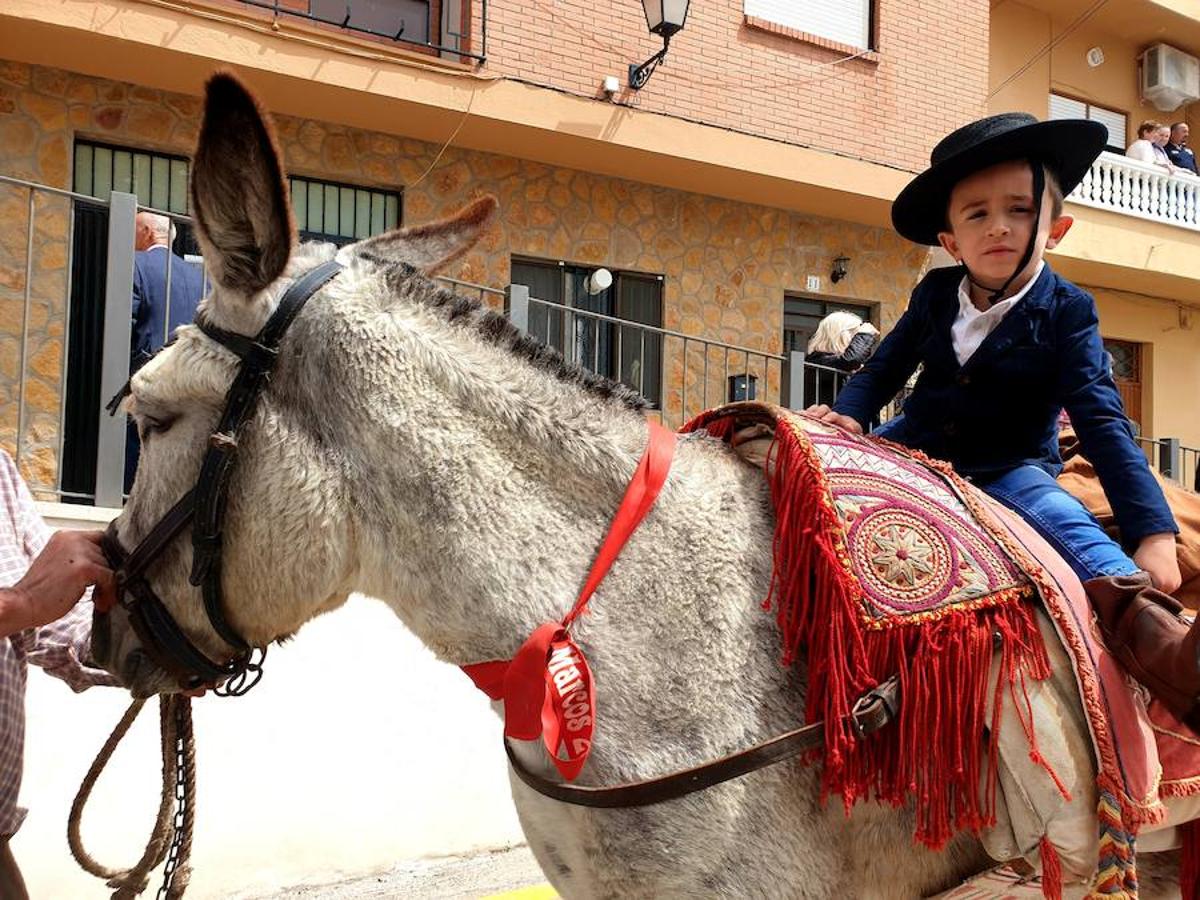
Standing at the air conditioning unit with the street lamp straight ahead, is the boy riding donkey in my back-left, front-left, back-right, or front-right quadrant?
front-left

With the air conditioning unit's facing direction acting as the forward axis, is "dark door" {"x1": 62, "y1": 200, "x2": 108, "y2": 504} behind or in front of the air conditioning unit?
in front

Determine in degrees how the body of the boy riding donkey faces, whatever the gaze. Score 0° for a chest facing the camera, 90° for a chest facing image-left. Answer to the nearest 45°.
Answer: approximately 45°

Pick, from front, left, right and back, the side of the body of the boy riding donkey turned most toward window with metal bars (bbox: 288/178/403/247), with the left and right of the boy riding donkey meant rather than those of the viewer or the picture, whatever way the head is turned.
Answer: right

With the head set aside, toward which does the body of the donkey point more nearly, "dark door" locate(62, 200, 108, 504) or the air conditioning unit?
the dark door

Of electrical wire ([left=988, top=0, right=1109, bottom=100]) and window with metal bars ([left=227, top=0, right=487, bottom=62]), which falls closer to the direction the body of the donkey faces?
the window with metal bars

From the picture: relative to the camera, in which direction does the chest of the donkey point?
to the viewer's left

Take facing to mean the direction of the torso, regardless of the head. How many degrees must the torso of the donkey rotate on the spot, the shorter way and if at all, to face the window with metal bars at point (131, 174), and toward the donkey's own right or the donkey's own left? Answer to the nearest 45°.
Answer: approximately 45° to the donkey's own right
